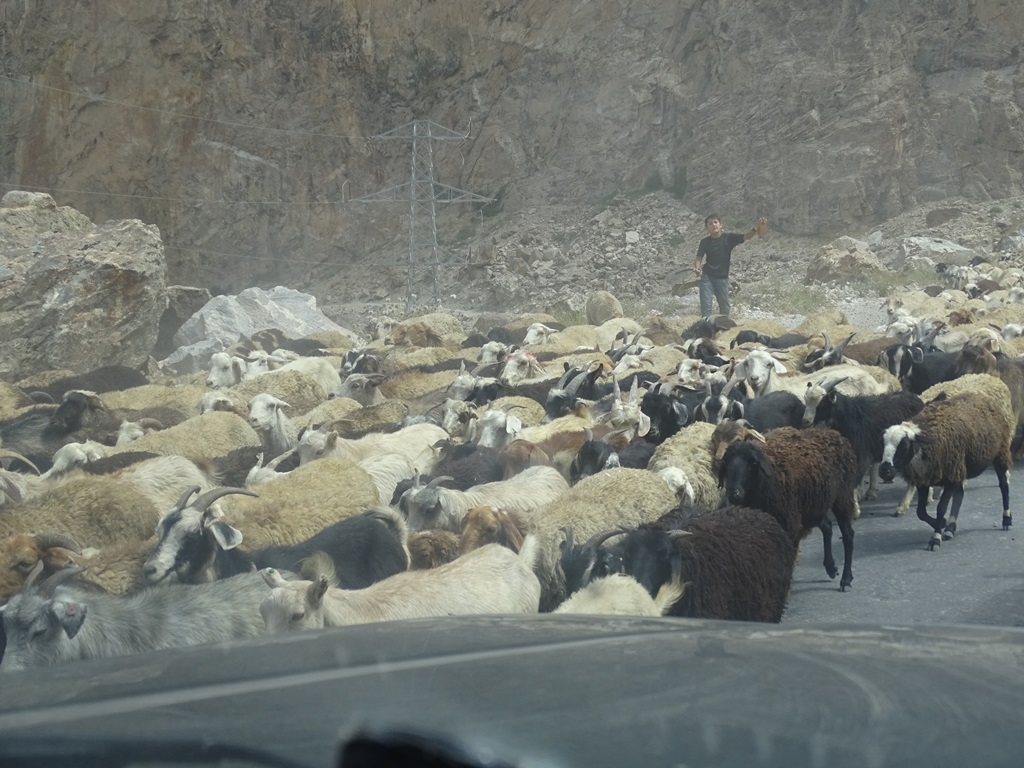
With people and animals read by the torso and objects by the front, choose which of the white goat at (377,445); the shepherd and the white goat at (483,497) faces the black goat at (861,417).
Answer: the shepherd

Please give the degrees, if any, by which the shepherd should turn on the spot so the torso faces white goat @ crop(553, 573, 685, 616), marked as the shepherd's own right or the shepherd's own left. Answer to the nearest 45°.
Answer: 0° — they already face it

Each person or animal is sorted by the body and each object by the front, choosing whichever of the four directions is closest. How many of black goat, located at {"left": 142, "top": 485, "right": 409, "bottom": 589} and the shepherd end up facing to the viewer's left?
1

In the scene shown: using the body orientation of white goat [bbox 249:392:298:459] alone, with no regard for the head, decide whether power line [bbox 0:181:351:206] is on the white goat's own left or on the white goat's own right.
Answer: on the white goat's own right

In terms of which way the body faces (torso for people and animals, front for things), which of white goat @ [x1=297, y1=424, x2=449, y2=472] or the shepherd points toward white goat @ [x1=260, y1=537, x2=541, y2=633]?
the shepherd

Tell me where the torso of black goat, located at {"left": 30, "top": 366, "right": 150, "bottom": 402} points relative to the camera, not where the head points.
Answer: to the viewer's left

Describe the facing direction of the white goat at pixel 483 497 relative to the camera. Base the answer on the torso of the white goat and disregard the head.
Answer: to the viewer's left

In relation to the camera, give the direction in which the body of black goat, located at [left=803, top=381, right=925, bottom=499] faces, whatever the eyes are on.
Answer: to the viewer's left

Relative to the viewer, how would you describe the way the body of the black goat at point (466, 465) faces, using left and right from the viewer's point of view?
facing to the left of the viewer

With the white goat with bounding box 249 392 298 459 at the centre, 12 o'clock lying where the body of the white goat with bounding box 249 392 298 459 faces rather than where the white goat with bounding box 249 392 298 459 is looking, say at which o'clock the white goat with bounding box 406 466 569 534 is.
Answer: the white goat with bounding box 406 466 569 534 is roughly at 10 o'clock from the white goat with bounding box 249 392 298 459.

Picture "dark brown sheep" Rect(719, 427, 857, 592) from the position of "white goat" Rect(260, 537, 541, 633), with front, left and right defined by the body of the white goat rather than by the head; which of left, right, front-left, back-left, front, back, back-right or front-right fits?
back-right

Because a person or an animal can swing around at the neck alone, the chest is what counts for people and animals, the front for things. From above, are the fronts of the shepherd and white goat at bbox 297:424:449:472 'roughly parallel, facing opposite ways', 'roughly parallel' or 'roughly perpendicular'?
roughly perpendicular

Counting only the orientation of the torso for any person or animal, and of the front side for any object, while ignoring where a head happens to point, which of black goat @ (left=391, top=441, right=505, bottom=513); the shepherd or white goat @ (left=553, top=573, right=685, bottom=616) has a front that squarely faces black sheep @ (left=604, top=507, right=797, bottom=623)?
the shepherd

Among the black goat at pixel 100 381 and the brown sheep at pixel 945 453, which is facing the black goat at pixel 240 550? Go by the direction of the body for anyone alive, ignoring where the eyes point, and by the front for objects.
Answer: the brown sheep

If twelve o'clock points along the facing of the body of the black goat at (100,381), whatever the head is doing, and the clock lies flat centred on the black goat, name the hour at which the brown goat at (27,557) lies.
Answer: The brown goat is roughly at 9 o'clock from the black goat.

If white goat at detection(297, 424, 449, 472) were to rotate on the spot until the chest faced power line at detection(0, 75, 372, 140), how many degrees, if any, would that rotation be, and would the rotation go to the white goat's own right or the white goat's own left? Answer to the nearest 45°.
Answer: approximately 90° to the white goat's own right
